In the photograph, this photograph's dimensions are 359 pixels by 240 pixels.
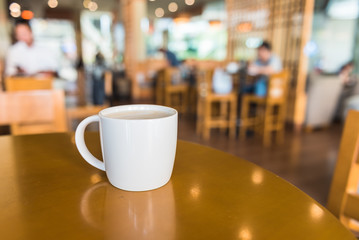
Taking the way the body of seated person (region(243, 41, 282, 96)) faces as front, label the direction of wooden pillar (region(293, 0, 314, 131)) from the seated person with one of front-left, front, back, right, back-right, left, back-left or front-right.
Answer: back

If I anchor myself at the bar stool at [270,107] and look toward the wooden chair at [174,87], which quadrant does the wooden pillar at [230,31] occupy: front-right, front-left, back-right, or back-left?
front-right

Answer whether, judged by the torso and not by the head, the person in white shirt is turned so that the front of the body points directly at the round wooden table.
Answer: yes

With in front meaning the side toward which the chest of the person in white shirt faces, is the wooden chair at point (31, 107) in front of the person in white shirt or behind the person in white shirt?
in front

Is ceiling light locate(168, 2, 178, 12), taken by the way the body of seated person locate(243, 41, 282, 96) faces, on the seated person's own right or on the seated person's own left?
on the seated person's own right

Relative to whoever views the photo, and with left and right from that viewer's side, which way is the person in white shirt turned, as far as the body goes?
facing the viewer

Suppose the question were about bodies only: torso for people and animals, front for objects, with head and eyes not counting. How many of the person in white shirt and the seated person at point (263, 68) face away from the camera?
0

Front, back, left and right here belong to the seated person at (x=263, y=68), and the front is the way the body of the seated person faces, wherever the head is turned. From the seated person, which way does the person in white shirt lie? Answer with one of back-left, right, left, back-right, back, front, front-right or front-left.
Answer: front

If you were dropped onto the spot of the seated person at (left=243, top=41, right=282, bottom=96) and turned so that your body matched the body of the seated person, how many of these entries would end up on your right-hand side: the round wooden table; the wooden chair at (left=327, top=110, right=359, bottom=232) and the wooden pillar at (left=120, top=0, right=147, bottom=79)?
1

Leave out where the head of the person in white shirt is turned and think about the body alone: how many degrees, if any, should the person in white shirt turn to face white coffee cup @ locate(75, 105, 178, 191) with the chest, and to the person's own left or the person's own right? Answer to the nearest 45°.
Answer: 0° — they already face it

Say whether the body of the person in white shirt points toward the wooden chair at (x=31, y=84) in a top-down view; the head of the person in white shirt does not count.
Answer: yes

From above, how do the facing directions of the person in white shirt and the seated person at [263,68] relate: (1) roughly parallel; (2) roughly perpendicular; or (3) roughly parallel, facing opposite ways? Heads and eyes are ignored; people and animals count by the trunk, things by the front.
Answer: roughly perpendicular

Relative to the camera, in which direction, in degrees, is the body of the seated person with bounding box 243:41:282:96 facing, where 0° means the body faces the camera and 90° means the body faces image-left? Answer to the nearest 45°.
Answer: approximately 45°
